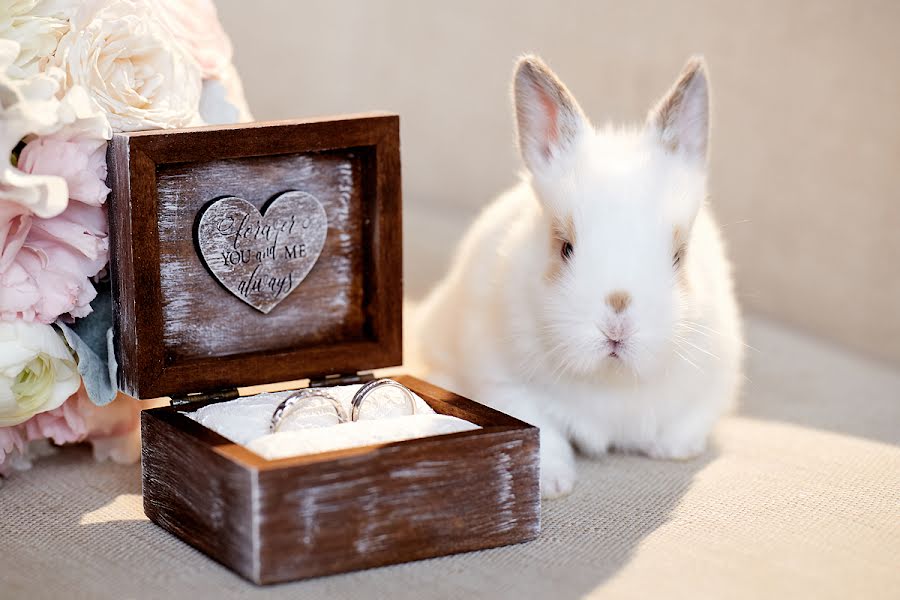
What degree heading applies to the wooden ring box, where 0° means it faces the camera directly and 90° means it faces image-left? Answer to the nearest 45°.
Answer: approximately 315°
